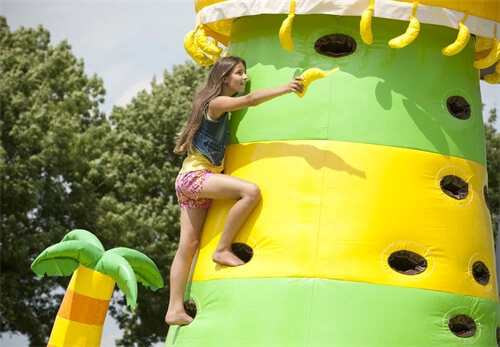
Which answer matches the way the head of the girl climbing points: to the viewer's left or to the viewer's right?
to the viewer's right

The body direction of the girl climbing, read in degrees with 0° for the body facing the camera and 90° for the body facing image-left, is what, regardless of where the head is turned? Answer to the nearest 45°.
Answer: approximately 270°

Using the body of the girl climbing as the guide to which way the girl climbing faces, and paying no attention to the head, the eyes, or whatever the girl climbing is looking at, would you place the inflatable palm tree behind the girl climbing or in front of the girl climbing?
behind
